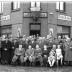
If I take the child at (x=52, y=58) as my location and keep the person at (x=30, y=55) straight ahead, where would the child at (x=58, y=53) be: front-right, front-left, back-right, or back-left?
back-right
